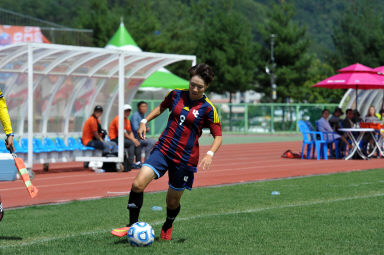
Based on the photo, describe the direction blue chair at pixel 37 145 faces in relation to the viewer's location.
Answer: facing the viewer and to the right of the viewer

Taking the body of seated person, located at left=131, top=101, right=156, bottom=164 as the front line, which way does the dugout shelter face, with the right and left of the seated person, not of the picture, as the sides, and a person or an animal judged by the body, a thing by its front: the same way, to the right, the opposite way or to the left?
the same way

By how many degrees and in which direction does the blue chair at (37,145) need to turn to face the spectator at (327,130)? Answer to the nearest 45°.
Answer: approximately 45° to its left

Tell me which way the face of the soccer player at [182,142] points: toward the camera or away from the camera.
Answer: toward the camera

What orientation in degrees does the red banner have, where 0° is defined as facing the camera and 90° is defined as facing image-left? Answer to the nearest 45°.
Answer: approximately 0°

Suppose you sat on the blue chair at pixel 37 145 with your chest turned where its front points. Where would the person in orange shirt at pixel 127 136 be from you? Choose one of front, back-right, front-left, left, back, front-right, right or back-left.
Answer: front-left

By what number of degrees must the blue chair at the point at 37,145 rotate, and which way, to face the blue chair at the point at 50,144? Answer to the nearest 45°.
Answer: approximately 90° to its left

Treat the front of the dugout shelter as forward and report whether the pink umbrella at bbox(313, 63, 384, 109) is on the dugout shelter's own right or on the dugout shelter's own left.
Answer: on the dugout shelter's own left
